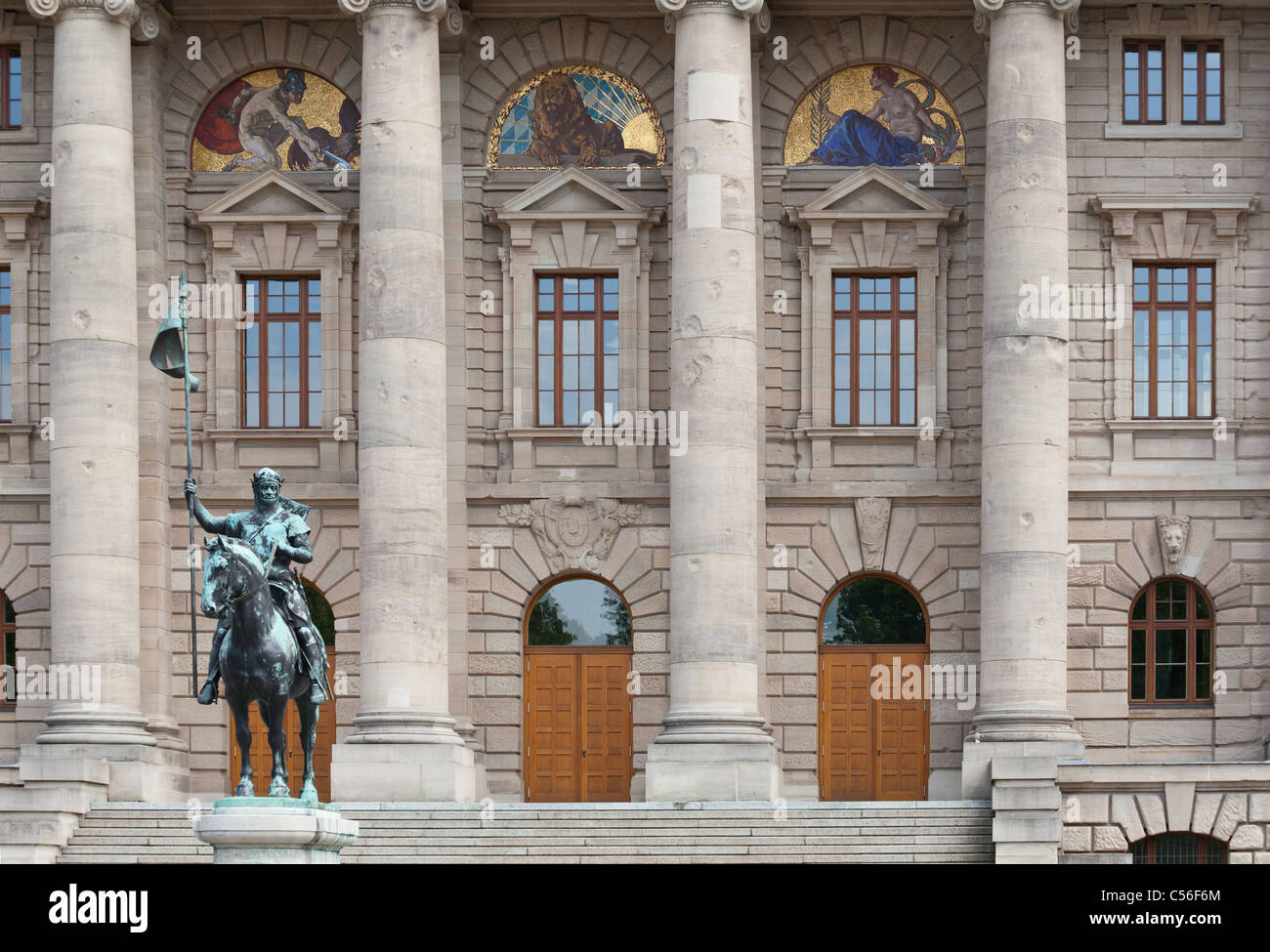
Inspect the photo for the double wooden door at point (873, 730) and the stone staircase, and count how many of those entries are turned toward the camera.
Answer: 2

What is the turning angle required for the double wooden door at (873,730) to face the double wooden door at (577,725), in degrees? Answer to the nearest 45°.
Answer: approximately 90° to its right

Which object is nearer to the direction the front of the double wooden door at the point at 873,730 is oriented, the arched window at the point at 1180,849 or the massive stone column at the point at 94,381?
the arched window

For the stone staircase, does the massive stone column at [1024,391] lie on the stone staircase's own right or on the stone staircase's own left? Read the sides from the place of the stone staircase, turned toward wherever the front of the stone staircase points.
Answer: on the stone staircase's own left

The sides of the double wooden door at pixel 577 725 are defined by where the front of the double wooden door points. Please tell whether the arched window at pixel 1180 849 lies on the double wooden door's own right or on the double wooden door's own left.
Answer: on the double wooden door's own left

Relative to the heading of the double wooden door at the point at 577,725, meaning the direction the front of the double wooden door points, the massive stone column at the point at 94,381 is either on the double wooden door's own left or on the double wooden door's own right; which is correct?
on the double wooden door's own right

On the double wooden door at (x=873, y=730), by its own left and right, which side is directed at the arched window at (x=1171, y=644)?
left

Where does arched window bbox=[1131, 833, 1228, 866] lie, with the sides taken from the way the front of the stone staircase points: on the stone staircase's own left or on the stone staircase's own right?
on the stone staircase's own left

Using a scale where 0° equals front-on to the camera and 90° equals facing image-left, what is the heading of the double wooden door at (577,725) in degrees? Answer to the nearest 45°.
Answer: approximately 0°
